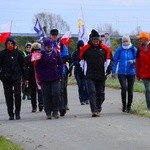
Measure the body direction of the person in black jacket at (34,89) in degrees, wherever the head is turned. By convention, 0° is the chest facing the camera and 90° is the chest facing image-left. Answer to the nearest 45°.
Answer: approximately 0°

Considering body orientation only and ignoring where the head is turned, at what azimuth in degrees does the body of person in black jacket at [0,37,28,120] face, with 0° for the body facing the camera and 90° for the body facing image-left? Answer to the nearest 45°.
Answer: approximately 0°

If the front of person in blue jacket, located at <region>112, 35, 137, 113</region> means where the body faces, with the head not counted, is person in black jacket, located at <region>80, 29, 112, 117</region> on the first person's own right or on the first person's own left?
on the first person's own right

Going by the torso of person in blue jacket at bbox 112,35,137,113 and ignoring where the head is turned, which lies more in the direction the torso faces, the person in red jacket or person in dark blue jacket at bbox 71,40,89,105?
the person in red jacket

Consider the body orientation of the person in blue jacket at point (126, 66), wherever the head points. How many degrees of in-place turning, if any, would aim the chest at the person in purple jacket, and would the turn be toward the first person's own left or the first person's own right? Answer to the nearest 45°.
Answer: approximately 45° to the first person's own right
